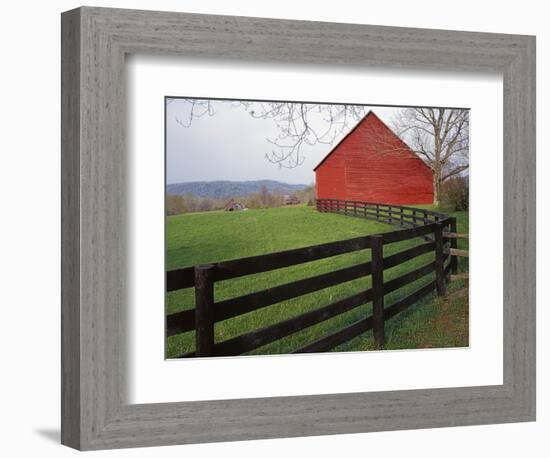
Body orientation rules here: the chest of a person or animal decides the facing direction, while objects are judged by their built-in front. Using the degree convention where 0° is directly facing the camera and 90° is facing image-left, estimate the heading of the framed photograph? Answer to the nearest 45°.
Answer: approximately 315°
